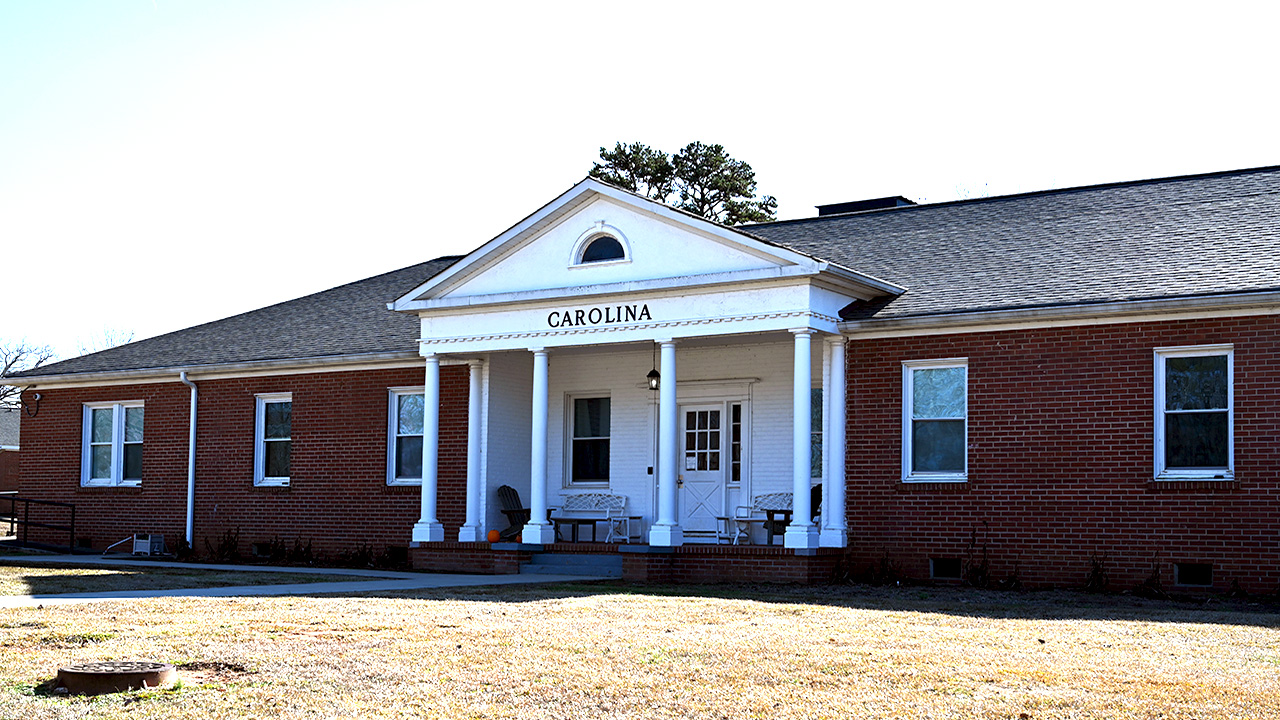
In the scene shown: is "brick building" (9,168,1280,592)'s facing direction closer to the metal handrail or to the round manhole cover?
the round manhole cover

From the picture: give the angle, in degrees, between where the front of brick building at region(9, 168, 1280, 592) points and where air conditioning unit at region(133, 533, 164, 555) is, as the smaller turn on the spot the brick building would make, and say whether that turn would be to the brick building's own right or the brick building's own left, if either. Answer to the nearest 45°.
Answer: approximately 90° to the brick building's own right

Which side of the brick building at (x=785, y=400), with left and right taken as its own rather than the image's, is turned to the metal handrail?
right

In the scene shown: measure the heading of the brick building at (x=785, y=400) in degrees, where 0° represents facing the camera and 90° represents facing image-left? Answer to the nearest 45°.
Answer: approximately 45°
